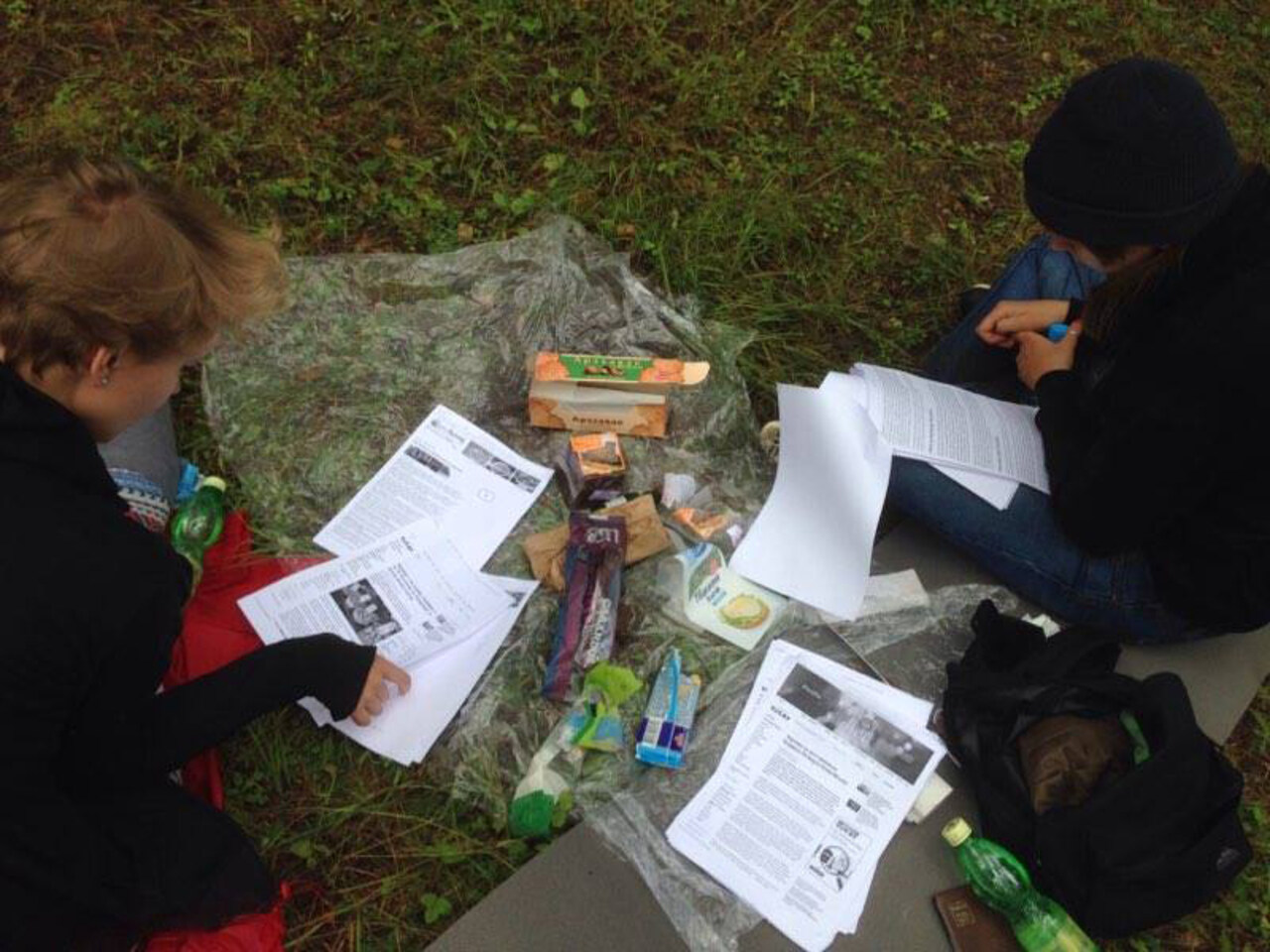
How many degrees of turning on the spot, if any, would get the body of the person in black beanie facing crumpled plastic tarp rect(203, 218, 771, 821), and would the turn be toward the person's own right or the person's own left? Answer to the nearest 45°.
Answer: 0° — they already face it

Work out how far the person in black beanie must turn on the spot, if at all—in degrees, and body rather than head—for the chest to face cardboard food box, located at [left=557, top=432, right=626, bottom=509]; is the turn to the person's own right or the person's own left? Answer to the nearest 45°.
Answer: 0° — they already face it

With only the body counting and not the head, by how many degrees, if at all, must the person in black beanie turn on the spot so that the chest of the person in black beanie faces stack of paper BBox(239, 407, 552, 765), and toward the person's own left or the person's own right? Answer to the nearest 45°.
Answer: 0° — they already face it

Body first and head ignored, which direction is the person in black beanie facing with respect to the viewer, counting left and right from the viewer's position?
facing to the left of the viewer

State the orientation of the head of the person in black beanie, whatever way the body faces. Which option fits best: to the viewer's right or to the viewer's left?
to the viewer's left

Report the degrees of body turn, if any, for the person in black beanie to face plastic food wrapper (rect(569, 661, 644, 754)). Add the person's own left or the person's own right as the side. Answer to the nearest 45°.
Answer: approximately 45° to the person's own left

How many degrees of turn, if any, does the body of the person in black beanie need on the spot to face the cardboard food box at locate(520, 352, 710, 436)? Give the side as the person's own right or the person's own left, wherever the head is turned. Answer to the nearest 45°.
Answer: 0° — they already face it

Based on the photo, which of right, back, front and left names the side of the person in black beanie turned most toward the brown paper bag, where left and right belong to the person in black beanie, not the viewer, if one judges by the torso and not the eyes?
front
